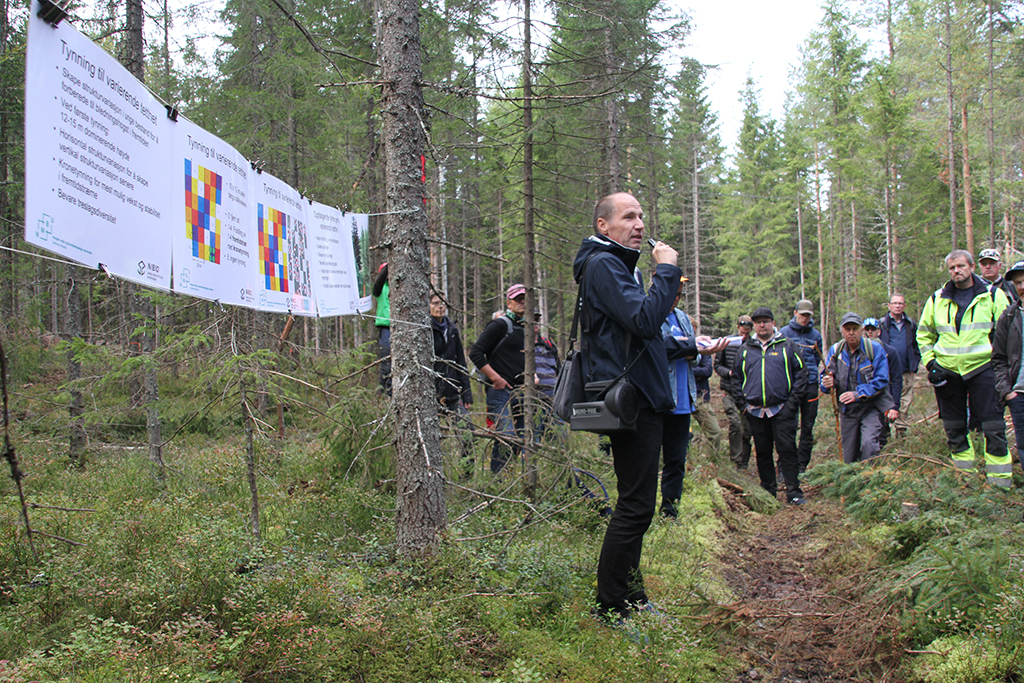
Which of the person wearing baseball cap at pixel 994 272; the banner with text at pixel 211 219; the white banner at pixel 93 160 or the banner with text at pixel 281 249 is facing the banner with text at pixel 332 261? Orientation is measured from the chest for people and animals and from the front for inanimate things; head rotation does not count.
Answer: the person wearing baseball cap

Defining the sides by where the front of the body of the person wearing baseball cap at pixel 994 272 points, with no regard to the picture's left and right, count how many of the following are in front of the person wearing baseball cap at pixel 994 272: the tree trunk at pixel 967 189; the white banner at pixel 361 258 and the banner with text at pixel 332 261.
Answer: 2

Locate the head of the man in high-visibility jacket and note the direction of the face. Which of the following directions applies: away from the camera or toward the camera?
toward the camera

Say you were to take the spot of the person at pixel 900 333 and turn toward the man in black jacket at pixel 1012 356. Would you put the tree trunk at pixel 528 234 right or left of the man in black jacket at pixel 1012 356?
right

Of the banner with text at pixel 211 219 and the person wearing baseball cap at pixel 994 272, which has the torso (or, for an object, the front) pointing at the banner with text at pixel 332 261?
the person wearing baseball cap

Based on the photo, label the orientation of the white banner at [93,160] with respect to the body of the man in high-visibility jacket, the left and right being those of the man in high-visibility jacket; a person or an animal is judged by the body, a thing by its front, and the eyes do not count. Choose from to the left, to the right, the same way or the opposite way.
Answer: to the left

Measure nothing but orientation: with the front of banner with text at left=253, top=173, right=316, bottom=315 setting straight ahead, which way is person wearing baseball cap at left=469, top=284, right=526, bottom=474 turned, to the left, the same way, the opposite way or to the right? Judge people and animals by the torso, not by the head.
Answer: the same way

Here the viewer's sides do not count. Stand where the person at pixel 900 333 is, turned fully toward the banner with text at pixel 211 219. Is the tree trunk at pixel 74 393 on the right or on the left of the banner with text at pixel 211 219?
right

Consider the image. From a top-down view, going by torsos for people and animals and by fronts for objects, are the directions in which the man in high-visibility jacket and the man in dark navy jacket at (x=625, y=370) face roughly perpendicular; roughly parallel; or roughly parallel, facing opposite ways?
roughly perpendicular

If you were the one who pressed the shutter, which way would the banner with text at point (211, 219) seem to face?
facing the viewer and to the right of the viewer

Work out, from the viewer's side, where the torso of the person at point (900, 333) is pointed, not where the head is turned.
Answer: toward the camera

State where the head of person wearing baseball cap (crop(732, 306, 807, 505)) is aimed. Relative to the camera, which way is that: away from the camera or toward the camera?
toward the camera

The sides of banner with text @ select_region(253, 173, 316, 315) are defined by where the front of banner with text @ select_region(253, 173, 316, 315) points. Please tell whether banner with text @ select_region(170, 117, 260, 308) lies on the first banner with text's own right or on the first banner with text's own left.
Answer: on the first banner with text's own right

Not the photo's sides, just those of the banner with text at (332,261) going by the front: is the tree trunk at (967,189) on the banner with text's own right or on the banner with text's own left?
on the banner with text's own left

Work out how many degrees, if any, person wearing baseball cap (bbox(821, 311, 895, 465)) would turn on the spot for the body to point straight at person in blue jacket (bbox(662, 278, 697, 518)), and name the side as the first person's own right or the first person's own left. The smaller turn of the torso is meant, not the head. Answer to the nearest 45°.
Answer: approximately 45° to the first person's own right
